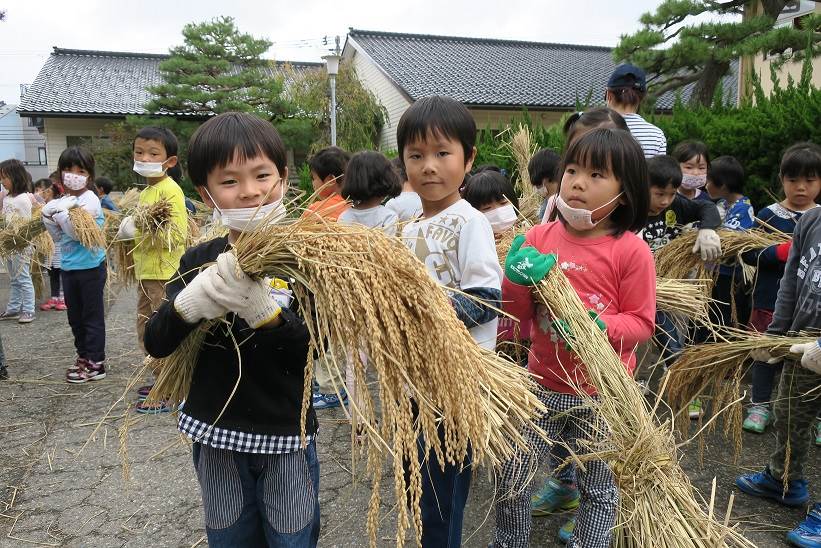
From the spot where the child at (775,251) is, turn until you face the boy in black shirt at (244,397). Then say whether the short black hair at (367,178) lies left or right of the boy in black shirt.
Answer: right

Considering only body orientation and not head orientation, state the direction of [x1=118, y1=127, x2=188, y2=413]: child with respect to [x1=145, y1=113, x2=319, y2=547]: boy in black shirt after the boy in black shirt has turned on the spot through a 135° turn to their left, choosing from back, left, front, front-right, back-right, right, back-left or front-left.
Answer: front-left

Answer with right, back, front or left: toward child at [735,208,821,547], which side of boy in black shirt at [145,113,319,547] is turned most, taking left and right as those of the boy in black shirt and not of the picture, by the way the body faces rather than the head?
left

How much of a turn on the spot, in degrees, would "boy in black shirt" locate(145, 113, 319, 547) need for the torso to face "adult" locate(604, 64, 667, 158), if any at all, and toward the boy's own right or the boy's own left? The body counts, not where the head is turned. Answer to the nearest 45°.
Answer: approximately 135° to the boy's own left

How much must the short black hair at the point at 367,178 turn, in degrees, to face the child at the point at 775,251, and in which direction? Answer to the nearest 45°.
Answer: approximately 90° to its right

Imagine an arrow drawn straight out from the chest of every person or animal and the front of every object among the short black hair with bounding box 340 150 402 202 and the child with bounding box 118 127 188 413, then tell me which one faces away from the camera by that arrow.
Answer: the short black hair

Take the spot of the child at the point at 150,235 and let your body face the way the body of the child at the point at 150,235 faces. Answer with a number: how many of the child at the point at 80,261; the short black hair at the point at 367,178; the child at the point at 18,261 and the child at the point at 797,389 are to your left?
2

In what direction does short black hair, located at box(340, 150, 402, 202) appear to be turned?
away from the camera

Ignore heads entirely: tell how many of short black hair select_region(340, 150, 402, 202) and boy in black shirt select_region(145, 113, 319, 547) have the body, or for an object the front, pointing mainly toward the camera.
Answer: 1

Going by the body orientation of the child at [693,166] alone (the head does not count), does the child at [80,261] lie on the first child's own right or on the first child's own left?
on the first child's own right
